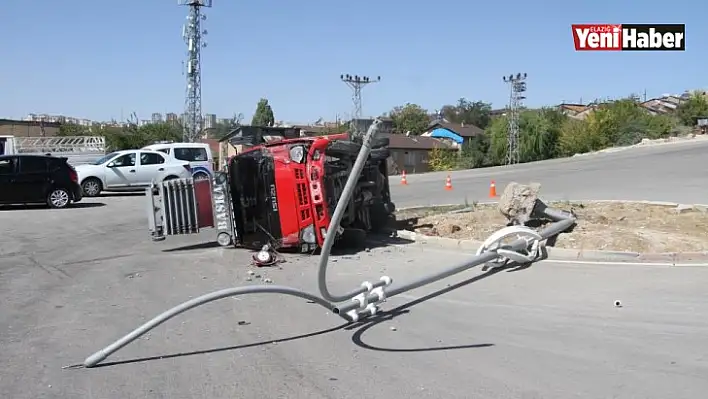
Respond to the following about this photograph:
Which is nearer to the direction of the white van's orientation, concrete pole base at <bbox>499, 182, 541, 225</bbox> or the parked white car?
the parked white car

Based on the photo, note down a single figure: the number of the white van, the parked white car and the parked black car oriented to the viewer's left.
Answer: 3

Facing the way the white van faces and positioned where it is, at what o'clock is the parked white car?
The parked white car is roughly at 11 o'clock from the white van.

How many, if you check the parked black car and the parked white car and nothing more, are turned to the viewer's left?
2

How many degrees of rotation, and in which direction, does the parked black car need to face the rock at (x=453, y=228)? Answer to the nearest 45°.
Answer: approximately 135° to its left

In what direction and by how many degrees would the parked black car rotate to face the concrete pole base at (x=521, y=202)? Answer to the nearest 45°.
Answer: approximately 135° to its left

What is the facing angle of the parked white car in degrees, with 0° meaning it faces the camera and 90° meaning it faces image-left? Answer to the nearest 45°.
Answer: approximately 90°

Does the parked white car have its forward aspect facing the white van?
no

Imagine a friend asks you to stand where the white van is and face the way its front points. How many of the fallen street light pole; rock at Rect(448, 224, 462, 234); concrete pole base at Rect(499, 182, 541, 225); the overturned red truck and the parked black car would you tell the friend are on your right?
0

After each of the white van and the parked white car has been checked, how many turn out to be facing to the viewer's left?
2

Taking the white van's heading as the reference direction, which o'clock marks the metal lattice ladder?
The metal lattice ladder is roughly at 2 o'clock from the white van.

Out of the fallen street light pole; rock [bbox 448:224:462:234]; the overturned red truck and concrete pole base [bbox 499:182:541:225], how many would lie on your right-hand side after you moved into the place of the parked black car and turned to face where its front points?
0

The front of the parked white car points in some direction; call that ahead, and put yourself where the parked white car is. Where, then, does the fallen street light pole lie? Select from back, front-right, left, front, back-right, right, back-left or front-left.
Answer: left

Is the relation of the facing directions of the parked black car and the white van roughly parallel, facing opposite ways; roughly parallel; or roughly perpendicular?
roughly parallel

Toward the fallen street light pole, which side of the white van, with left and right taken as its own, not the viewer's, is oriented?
left

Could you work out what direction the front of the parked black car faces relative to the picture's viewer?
facing to the left of the viewer

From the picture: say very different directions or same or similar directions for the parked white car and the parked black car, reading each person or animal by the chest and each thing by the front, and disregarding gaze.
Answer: same or similar directions

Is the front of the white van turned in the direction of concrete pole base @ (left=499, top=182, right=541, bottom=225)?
no
